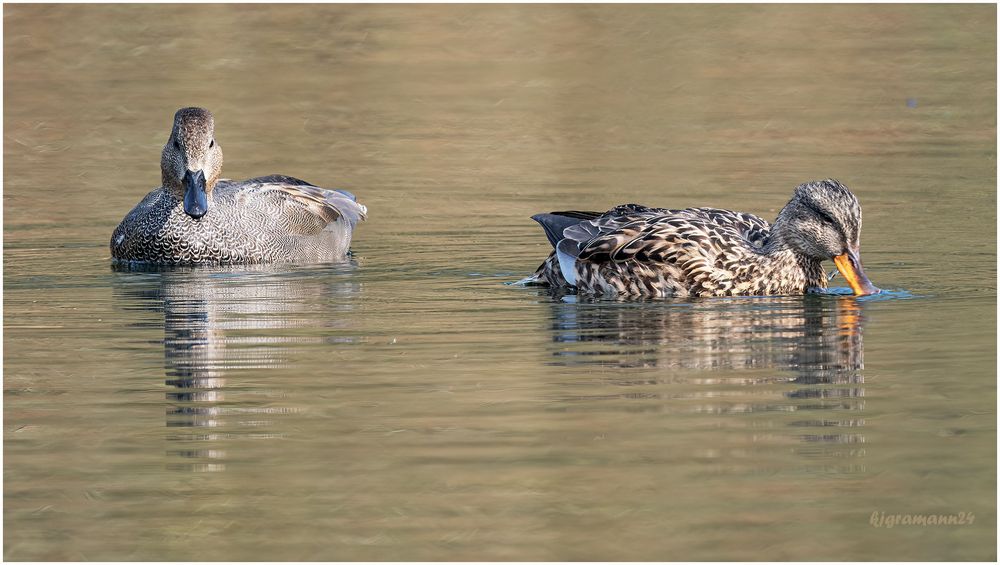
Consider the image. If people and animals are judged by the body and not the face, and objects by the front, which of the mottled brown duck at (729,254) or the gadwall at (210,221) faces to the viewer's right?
the mottled brown duck

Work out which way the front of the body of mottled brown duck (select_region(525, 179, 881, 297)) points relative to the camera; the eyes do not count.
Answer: to the viewer's right

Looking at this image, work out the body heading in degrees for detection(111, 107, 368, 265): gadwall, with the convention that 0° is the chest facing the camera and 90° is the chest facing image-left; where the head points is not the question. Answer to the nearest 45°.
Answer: approximately 45°

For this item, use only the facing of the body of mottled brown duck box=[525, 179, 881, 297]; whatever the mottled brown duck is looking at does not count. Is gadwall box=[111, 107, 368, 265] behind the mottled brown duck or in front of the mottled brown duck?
behind

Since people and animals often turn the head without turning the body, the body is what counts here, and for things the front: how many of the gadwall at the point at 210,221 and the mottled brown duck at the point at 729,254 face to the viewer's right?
1

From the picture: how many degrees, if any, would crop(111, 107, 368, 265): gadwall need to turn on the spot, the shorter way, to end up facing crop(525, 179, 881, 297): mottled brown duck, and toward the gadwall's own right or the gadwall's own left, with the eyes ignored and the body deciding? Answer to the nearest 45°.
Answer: approximately 90° to the gadwall's own left
